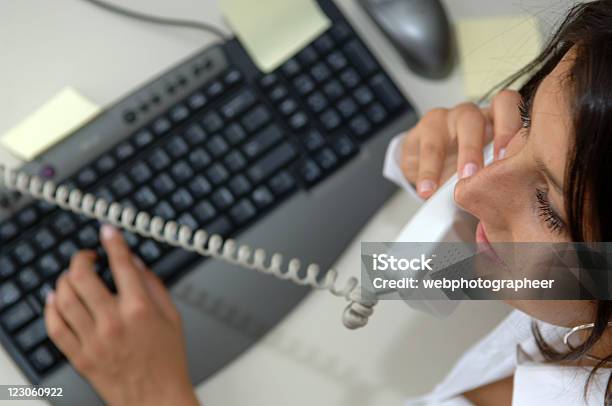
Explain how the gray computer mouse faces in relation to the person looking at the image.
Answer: facing away from the viewer and to the left of the viewer

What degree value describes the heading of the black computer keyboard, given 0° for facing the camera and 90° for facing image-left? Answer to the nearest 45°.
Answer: approximately 315°

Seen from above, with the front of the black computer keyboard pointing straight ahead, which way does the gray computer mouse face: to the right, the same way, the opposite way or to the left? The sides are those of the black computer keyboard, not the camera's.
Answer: the opposite way
